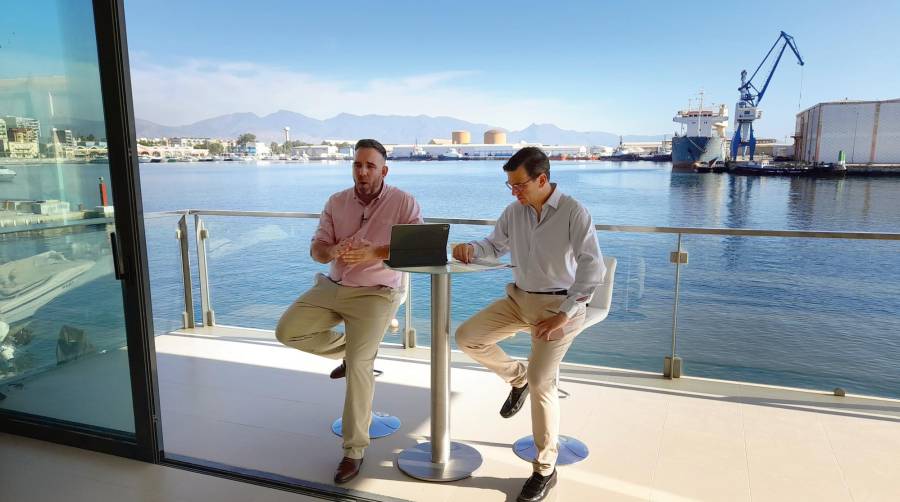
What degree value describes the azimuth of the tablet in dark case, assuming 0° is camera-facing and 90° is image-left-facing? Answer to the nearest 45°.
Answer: approximately 180°

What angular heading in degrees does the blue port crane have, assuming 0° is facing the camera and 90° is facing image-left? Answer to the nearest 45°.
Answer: approximately 270°

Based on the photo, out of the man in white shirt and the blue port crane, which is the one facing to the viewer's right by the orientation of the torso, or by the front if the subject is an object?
the blue port crane

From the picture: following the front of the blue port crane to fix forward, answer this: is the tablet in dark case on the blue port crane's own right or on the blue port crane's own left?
on the blue port crane's own right

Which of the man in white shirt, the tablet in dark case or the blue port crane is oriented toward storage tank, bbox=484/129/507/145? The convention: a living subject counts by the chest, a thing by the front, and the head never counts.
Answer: the tablet in dark case

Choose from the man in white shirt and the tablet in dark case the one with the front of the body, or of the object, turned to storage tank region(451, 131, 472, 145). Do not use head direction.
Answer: the tablet in dark case

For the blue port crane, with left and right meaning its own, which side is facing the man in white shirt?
right

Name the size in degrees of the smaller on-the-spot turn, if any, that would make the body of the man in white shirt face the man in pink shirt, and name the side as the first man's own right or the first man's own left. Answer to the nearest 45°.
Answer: approximately 45° to the first man's own right

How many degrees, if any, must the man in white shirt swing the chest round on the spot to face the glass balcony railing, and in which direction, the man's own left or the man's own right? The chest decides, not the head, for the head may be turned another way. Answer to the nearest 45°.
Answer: approximately 180°

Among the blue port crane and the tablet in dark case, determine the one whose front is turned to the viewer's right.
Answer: the blue port crane
